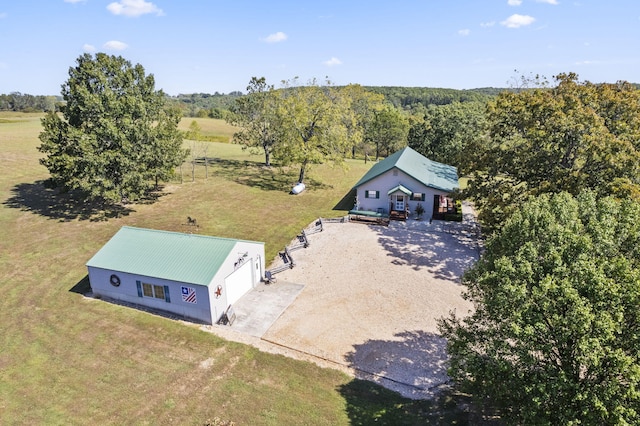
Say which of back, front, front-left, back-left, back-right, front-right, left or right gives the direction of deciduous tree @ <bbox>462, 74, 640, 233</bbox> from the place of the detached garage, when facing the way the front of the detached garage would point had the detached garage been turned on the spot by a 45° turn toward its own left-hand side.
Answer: front

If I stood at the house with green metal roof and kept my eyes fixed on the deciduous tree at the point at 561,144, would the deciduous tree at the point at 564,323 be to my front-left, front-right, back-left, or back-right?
front-right

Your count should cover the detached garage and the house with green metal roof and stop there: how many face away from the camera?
0

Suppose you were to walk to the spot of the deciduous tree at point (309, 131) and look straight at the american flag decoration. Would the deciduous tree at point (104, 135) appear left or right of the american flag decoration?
right

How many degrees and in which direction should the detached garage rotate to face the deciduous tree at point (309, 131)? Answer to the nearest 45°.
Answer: approximately 90° to its left

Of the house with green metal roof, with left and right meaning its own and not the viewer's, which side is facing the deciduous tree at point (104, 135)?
right

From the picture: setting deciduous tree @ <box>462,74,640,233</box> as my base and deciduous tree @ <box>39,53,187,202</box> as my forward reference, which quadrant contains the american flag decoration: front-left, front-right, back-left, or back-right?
front-left

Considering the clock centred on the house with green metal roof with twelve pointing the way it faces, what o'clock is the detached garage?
The detached garage is roughly at 1 o'clock from the house with green metal roof.

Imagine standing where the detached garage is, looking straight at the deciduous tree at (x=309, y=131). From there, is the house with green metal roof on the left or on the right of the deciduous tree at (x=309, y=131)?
right

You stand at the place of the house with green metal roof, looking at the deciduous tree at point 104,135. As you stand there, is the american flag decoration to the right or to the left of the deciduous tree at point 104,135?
left

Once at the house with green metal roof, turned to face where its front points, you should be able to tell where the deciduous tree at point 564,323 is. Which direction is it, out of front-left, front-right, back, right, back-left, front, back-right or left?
front

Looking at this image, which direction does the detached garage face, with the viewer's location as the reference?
facing the viewer and to the right of the viewer

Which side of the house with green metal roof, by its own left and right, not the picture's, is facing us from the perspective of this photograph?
front

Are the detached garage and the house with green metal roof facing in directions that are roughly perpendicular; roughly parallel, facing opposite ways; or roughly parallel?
roughly perpendicular
